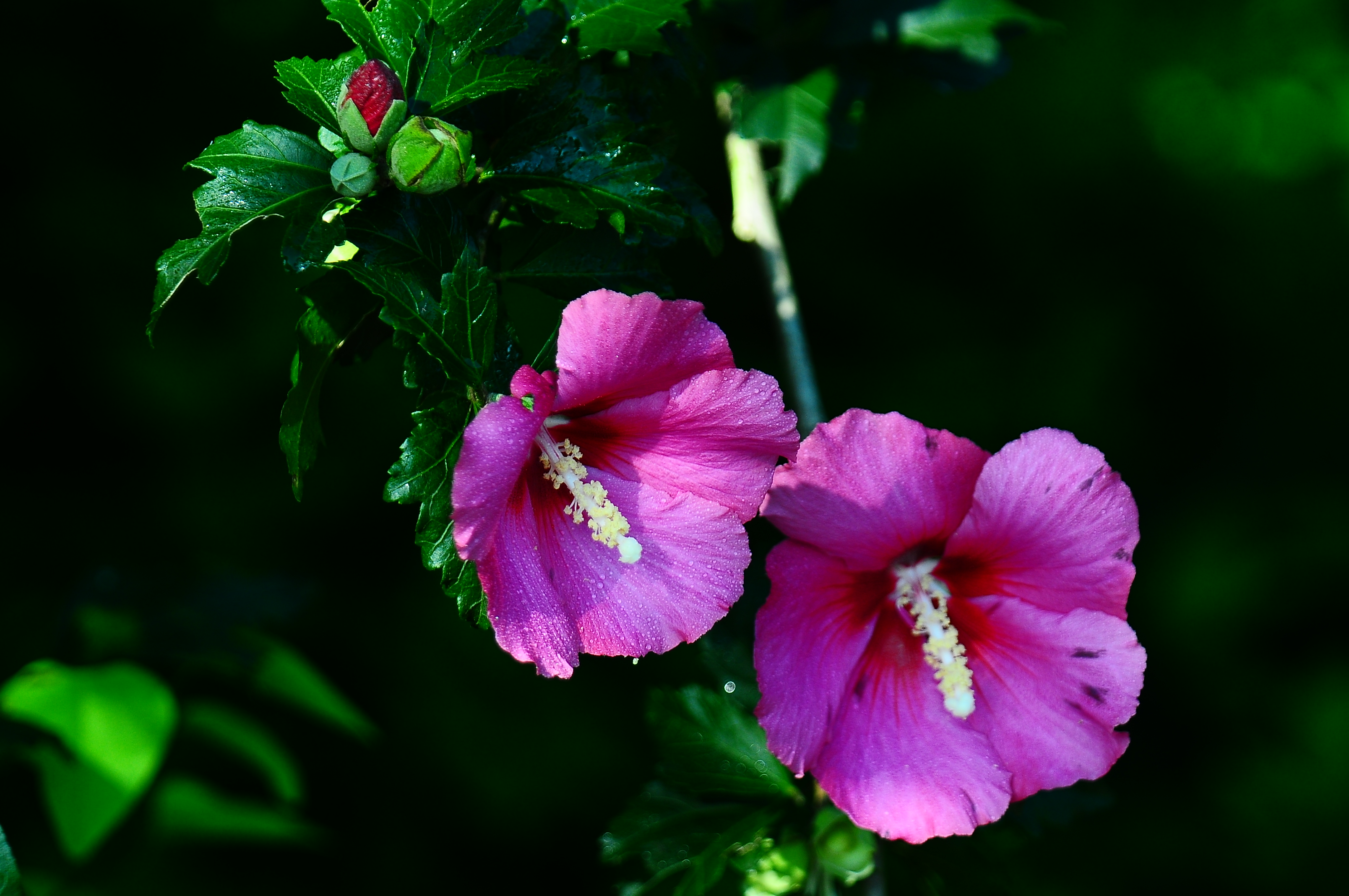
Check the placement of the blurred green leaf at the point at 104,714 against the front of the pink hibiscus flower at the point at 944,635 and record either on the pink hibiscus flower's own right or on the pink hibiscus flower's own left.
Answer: on the pink hibiscus flower's own right

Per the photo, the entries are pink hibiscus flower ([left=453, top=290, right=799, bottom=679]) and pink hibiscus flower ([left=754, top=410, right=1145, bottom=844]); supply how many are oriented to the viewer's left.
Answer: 0

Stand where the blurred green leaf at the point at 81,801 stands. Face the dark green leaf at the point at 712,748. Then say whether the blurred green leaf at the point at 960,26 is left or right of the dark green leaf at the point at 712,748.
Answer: left
